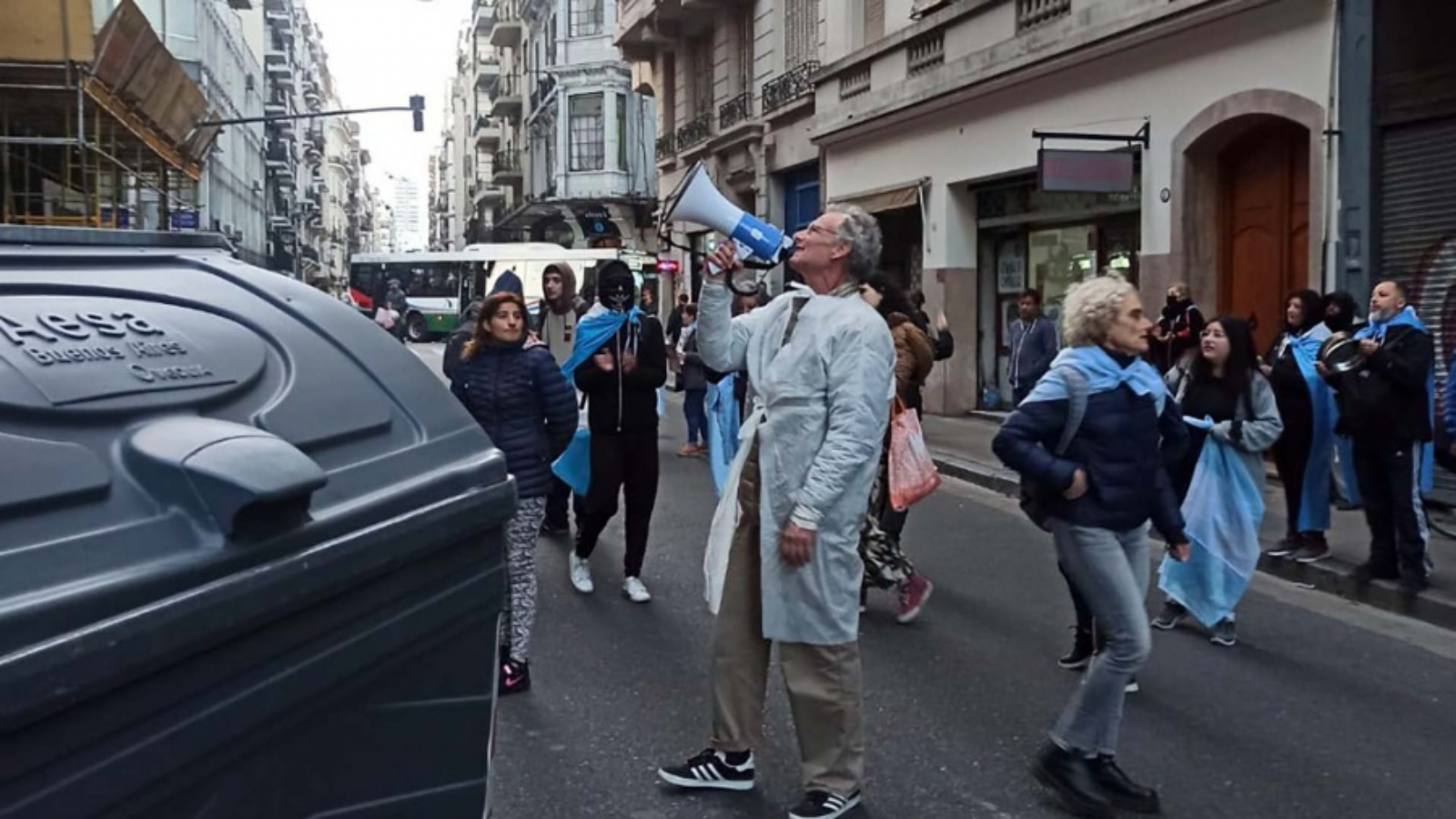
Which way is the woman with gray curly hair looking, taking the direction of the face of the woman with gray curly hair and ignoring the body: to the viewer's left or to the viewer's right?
to the viewer's right

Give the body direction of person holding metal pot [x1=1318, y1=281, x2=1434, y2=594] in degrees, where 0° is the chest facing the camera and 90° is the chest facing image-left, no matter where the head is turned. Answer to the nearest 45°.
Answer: approximately 45°

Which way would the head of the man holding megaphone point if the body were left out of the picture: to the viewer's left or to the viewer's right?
to the viewer's left

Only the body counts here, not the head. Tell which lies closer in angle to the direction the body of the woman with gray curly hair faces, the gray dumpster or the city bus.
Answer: the gray dumpster

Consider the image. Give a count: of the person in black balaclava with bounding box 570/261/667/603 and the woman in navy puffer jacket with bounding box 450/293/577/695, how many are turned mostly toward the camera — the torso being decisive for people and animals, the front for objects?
2

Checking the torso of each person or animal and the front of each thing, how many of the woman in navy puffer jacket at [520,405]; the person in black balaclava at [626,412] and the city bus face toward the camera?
2

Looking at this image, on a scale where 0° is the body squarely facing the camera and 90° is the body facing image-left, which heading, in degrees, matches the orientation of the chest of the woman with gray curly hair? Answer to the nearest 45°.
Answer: approximately 315°

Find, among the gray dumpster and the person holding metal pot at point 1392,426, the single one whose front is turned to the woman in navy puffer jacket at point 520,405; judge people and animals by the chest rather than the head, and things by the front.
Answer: the person holding metal pot

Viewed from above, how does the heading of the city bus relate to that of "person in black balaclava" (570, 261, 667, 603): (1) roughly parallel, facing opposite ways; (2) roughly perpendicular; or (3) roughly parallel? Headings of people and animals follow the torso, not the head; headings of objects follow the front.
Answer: roughly perpendicular
